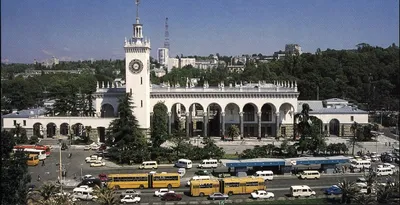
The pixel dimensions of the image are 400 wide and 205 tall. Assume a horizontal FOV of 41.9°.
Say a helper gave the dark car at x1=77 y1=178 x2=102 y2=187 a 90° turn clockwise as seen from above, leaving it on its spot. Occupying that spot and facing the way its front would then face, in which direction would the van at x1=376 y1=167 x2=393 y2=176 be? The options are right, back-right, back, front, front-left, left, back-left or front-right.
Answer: right

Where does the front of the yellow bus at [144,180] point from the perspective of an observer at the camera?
facing to the left of the viewer

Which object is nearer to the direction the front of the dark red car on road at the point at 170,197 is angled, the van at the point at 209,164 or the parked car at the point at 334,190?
the parked car

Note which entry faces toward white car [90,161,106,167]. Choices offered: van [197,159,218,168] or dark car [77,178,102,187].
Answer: the van

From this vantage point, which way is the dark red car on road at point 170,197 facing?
to the viewer's right

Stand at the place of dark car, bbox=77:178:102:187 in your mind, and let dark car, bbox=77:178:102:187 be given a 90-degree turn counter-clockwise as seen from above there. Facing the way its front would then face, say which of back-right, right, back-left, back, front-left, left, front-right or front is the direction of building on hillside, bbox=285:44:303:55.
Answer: back-left

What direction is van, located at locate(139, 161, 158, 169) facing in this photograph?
to the viewer's left
